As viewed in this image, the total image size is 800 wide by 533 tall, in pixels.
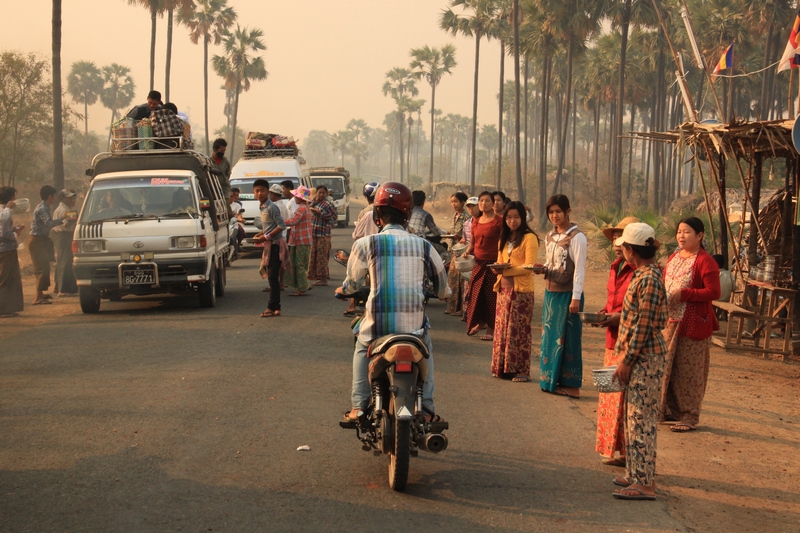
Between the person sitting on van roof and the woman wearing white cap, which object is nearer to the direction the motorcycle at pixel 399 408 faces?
the person sitting on van roof

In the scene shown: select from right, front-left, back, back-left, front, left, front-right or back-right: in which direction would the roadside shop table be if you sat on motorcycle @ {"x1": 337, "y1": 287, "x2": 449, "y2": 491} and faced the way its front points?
front-right

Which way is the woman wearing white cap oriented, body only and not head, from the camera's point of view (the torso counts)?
to the viewer's left

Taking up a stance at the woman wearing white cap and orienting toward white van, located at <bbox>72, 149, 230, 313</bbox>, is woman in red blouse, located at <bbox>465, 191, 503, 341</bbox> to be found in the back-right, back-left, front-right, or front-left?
front-right

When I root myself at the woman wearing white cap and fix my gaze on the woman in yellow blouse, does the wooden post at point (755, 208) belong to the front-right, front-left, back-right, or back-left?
front-right

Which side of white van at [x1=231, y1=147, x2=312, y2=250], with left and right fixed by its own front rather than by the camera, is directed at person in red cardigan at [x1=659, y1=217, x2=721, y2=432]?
front

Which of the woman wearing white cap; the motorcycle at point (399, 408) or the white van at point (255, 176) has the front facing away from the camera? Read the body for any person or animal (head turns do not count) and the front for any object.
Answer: the motorcycle

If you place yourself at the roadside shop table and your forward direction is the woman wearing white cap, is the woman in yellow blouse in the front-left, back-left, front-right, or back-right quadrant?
front-right

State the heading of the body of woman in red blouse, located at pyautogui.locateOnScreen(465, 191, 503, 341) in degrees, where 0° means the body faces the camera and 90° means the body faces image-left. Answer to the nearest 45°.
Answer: approximately 45°

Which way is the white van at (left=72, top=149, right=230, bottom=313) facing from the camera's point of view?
toward the camera

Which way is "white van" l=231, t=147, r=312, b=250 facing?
toward the camera

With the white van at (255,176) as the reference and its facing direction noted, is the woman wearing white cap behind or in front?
in front

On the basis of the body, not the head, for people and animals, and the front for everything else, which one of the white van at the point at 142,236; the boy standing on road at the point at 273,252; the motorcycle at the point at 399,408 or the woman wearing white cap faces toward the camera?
the white van

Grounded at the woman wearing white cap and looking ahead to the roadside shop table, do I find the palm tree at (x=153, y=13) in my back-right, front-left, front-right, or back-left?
front-left

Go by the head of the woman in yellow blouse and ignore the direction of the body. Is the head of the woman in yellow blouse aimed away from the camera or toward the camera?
toward the camera

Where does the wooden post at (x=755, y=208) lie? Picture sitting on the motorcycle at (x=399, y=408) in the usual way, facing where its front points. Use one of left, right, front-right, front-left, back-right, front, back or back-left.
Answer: front-right

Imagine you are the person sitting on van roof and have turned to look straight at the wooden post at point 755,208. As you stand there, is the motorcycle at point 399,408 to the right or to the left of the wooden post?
right

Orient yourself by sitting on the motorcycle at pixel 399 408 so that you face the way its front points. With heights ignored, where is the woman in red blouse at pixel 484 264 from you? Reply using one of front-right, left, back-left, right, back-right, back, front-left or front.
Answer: front
